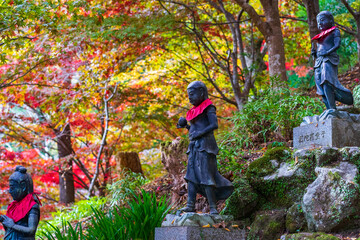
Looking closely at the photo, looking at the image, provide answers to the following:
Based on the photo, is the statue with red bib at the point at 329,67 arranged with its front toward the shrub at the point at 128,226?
yes

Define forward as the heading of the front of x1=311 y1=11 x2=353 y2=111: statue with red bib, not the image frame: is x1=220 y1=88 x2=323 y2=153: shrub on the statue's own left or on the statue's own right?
on the statue's own right

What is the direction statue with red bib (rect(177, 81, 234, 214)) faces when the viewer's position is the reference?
facing the viewer and to the left of the viewer

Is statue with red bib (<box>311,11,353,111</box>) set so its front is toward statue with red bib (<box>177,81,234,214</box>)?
yes

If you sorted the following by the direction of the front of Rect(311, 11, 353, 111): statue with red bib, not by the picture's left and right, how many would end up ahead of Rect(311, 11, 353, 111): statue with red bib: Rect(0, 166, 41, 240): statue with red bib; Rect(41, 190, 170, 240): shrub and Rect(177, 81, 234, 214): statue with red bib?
3

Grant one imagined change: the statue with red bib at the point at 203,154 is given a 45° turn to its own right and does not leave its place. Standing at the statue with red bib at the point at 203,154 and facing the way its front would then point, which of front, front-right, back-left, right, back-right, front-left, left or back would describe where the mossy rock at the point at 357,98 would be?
back-right

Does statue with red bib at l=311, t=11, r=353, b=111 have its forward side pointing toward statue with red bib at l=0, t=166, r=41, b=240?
yes

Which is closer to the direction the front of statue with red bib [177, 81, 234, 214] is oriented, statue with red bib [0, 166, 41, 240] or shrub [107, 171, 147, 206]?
the statue with red bib

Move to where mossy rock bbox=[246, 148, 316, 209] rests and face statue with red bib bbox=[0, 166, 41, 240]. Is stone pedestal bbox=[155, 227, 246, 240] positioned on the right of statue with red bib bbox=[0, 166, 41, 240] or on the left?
left

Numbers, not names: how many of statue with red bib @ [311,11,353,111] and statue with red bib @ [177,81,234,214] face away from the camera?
0
